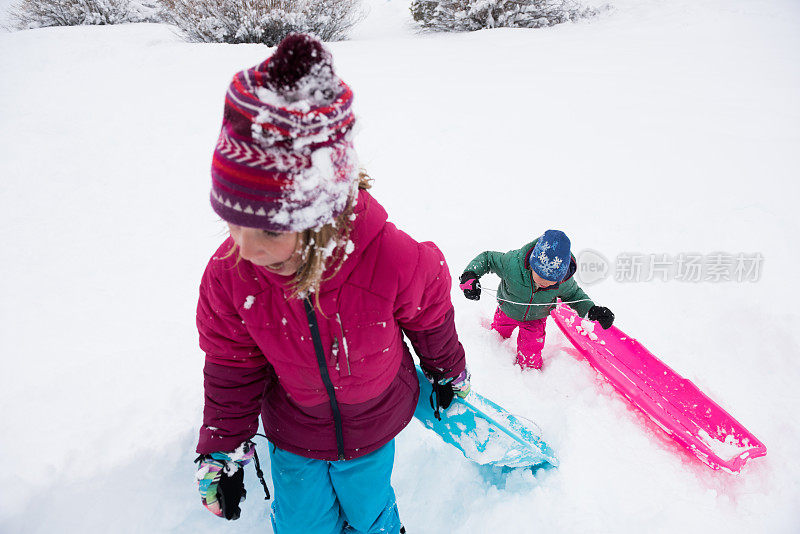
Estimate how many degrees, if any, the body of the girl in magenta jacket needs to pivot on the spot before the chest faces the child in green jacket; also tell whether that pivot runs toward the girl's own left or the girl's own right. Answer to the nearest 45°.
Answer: approximately 135° to the girl's own left

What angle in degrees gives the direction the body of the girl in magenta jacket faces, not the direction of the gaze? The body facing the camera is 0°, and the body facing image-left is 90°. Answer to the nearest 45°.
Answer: approximately 0°

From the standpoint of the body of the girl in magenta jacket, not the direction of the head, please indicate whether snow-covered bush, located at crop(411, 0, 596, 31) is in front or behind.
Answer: behind

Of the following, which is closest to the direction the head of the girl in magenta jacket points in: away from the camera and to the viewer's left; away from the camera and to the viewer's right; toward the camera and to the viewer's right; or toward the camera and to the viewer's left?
toward the camera and to the viewer's left

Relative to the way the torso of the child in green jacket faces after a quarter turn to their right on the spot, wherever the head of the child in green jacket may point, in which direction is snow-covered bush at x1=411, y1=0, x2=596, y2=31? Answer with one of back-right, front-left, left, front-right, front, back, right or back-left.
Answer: right

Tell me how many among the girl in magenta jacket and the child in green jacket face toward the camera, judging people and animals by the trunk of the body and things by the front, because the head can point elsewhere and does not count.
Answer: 2

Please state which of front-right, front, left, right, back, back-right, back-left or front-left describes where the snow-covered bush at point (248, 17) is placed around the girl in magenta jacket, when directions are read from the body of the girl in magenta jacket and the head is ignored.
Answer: back

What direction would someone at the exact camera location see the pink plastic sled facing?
facing away from the viewer and to the left of the viewer

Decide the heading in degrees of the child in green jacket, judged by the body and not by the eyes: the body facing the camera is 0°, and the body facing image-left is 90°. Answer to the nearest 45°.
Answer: approximately 0°
